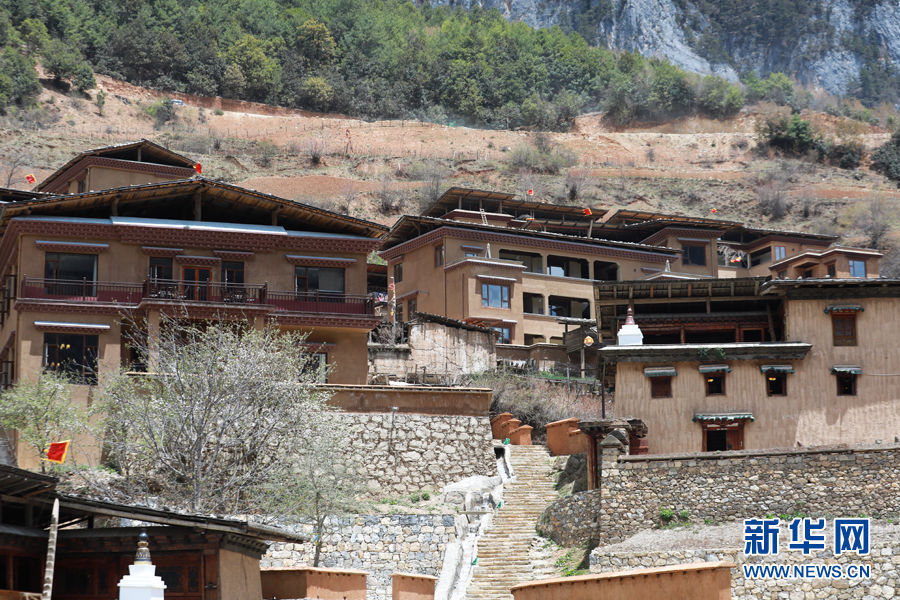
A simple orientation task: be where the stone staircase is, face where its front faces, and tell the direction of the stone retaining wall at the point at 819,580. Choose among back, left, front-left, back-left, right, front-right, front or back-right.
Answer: front-left

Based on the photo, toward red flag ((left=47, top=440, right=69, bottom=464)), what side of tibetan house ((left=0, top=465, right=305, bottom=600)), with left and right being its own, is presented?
back

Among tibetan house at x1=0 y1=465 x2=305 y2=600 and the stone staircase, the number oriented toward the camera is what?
2

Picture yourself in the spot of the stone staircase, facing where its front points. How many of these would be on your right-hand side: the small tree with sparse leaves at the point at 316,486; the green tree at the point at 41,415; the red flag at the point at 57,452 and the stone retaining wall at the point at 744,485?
3

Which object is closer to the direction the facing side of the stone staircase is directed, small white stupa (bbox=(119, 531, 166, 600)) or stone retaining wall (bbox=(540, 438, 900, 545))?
the small white stupa

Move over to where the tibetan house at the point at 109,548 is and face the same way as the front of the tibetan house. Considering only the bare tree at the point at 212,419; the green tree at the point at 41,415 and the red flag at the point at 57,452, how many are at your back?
3

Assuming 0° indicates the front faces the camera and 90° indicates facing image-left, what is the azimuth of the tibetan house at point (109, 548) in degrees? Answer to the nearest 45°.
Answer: approximately 0°

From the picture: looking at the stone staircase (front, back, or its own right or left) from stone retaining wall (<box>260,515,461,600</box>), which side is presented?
right

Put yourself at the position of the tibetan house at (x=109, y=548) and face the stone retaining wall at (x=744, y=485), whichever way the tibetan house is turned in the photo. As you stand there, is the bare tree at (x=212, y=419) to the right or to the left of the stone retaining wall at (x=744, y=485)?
left

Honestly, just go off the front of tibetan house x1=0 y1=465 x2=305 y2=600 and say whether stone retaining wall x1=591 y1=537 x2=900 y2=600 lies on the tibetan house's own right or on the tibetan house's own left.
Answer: on the tibetan house's own left

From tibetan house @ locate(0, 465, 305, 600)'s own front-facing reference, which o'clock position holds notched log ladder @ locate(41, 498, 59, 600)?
The notched log ladder is roughly at 1 o'clock from the tibetan house.

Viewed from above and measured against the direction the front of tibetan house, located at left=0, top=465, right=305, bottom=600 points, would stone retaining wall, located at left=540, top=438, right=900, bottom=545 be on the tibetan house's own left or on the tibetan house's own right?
on the tibetan house's own left
